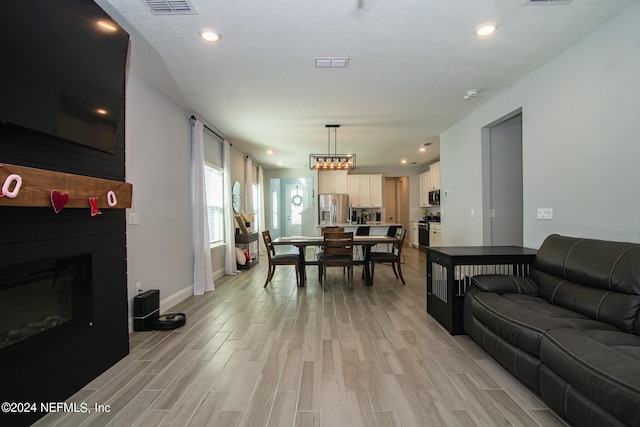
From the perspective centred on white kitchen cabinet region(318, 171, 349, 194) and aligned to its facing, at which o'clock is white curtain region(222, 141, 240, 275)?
The white curtain is roughly at 1 o'clock from the white kitchen cabinet.

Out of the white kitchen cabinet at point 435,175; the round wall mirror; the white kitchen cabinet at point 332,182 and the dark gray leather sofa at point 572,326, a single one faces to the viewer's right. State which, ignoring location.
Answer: the round wall mirror

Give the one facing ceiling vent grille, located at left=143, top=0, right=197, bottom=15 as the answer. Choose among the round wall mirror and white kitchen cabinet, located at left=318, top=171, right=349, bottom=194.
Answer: the white kitchen cabinet

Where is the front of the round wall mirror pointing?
to the viewer's right

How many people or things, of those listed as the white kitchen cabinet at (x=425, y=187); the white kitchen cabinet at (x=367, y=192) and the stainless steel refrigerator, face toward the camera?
2

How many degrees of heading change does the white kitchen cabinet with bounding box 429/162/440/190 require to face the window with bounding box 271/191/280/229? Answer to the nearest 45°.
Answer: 0° — it already faces it

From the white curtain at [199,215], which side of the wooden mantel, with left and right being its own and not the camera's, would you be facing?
left

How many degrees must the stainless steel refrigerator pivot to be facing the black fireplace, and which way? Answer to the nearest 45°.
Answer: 0° — it already faces it

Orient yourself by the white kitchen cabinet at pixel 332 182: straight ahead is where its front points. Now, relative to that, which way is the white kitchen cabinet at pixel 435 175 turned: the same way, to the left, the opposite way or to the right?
to the right

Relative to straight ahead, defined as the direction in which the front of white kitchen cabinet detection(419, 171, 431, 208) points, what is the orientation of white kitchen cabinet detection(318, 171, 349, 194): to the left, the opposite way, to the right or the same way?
to the left

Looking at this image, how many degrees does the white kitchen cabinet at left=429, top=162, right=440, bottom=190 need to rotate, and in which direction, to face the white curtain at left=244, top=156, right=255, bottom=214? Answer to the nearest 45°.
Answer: approximately 45° to its left

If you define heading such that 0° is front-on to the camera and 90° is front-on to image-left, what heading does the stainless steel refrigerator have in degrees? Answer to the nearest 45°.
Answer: approximately 0°

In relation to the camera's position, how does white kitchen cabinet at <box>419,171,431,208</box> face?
facing to the left of the viewer
